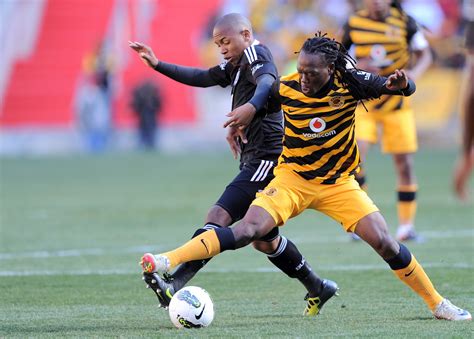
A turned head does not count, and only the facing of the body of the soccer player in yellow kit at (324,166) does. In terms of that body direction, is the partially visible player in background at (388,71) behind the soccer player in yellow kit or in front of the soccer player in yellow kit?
behind

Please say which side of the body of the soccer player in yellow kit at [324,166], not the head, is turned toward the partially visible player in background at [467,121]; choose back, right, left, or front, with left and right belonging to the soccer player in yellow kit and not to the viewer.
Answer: left

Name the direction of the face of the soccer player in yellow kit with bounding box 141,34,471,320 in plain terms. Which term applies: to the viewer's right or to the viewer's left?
to the viewer's left

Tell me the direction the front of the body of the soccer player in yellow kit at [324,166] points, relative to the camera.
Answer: toward the camera

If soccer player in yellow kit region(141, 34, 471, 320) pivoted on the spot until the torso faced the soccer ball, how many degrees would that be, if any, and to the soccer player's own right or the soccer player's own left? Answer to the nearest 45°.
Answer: approximately 45° to the soccer player's own right

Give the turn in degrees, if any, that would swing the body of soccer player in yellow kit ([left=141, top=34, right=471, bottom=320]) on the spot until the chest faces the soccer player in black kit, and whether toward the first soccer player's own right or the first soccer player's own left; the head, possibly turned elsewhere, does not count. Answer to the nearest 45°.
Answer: approximately 135° to the first soccer player's own right

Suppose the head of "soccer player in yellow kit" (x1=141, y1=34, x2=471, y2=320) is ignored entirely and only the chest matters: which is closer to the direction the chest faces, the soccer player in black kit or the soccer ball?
the soccer ball

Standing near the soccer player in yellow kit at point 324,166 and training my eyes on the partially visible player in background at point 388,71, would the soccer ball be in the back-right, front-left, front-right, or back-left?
back-left
